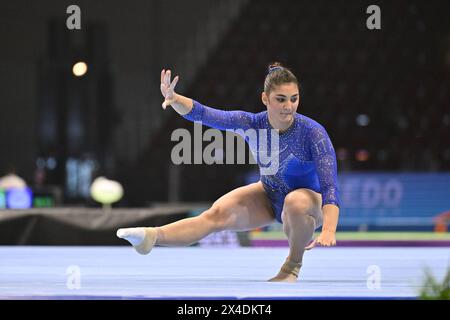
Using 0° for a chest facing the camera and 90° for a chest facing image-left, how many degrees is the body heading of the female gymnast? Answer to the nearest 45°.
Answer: approximately 0°
